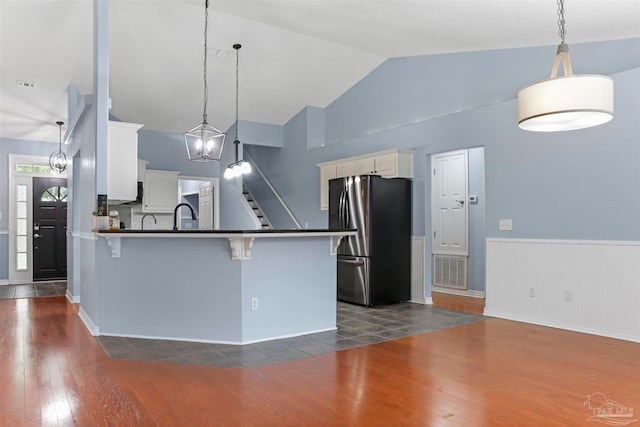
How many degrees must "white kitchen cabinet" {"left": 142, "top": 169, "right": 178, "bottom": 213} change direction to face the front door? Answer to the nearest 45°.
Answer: approximately 135° to its right

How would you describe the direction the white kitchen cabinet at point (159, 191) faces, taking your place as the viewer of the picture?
facing the viewer

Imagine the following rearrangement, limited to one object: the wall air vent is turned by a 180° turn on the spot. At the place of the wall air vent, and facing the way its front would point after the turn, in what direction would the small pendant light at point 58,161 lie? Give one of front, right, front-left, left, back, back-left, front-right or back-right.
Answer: left

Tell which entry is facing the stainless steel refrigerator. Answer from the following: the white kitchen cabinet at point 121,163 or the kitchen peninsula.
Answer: the white kitchen cabinet

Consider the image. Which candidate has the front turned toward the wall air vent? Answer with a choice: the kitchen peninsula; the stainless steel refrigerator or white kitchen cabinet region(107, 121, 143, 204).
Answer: the white kitchen cabinet

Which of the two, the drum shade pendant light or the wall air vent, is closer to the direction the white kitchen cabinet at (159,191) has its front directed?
the drum shade pendant light

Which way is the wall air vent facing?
toward the camera

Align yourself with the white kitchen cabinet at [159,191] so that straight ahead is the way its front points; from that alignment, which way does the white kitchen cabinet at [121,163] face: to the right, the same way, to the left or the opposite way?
to the left

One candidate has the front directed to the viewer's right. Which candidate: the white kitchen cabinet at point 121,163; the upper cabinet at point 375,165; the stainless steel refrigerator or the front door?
the white kitchen cabinet

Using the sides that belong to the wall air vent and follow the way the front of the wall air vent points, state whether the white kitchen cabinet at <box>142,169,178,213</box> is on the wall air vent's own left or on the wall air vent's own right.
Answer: on the wall air vent's own right

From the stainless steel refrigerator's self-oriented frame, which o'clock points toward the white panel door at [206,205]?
The white panel door is roughly at 3 o'clock from the stainless steel refrigerator.

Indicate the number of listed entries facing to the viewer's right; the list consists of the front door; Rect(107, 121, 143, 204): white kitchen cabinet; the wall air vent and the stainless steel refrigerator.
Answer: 1

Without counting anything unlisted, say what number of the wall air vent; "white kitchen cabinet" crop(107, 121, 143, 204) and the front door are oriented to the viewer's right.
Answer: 1

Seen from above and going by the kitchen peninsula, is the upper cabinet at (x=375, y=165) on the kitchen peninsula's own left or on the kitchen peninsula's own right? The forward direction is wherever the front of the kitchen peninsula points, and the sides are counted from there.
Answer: on the kitchen peninsula's own left

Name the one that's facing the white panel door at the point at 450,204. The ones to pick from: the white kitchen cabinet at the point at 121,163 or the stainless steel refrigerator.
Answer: the white kitchen cabinet

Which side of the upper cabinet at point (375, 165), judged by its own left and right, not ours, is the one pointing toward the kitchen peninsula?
front
